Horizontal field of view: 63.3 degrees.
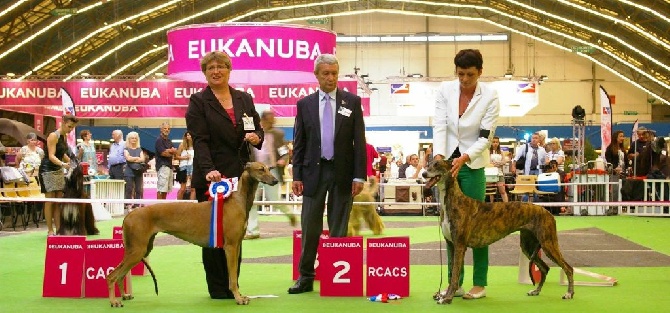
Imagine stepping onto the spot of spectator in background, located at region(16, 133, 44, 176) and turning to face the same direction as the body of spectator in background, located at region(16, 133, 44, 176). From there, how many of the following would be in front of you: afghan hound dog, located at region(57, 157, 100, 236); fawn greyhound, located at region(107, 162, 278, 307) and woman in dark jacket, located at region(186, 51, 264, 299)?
3

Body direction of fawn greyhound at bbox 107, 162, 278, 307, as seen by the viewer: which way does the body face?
to the viewer's right

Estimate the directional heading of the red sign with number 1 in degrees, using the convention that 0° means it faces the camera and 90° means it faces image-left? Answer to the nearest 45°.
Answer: approximately 0°

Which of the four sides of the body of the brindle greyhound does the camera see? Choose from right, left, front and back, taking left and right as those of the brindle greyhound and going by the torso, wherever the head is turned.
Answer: left

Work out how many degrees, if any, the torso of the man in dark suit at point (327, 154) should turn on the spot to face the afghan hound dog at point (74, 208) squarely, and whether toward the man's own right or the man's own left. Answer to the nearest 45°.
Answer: approximately 135° to the man's own right

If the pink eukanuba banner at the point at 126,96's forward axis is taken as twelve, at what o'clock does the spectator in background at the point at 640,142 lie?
The spectator in background is roughly at 10 o'clock from the pink eukanuba banner.
